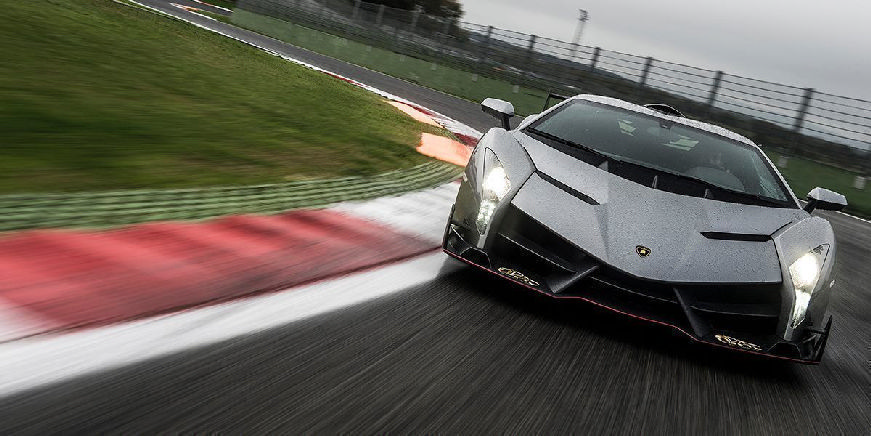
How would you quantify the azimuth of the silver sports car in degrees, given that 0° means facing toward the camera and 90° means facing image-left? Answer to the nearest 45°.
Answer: approximately 0°
